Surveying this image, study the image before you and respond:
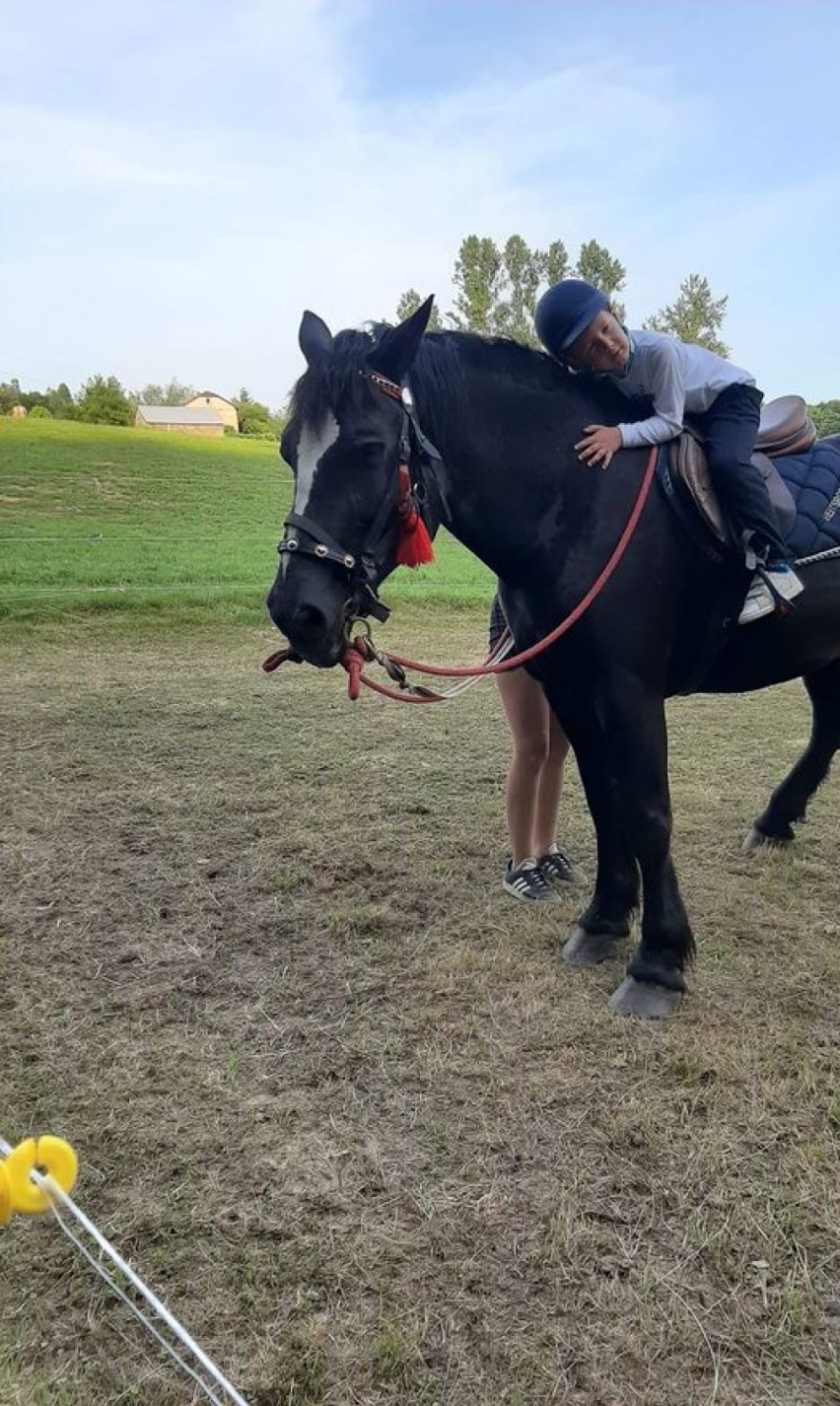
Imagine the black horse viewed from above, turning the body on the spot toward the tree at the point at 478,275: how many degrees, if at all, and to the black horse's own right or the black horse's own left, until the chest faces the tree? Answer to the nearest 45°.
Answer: approximately 135° to the black horse's own right

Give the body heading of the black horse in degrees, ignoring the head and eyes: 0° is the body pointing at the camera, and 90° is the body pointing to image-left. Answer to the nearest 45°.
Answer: approximately 45°

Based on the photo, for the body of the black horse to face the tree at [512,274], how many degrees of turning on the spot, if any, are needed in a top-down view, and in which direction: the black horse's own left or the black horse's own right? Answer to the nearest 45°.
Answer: approximately 135° to the black horse's own right

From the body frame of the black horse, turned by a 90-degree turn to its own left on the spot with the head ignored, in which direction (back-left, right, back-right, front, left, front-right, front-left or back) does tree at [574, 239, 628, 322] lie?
back-left

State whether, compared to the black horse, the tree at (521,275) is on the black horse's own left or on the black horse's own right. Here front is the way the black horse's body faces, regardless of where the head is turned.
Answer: on the black horse's own right
